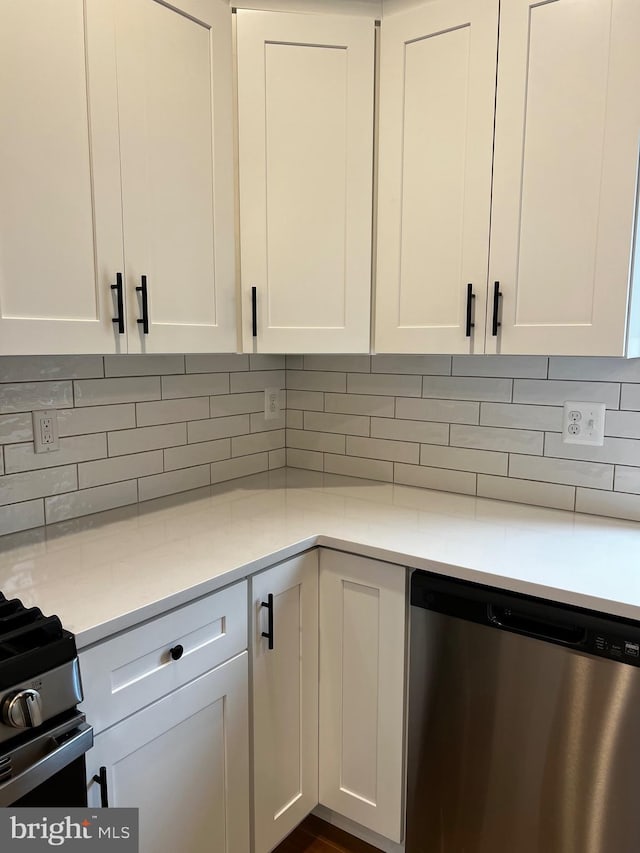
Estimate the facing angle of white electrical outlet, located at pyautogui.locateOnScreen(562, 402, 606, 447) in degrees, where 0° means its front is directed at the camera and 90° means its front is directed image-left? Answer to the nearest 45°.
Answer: approximately 0°

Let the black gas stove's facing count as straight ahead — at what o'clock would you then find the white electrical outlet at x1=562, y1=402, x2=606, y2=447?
The white electrical outlet is roughly at 10 o'clock from the black gas stove.

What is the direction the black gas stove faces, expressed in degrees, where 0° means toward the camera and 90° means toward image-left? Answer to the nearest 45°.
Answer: approximately 315°

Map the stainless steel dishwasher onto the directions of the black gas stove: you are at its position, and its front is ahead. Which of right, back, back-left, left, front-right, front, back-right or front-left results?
front-left

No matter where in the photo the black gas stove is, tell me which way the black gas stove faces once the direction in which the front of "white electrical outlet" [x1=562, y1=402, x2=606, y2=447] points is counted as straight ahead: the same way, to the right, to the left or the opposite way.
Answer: to the left

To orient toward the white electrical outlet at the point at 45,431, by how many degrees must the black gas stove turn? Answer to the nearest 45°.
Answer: approximately 135° to its left

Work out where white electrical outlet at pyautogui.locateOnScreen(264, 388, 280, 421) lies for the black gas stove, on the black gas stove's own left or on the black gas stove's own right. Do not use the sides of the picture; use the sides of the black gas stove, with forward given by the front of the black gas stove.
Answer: on the black gas stove's own left
